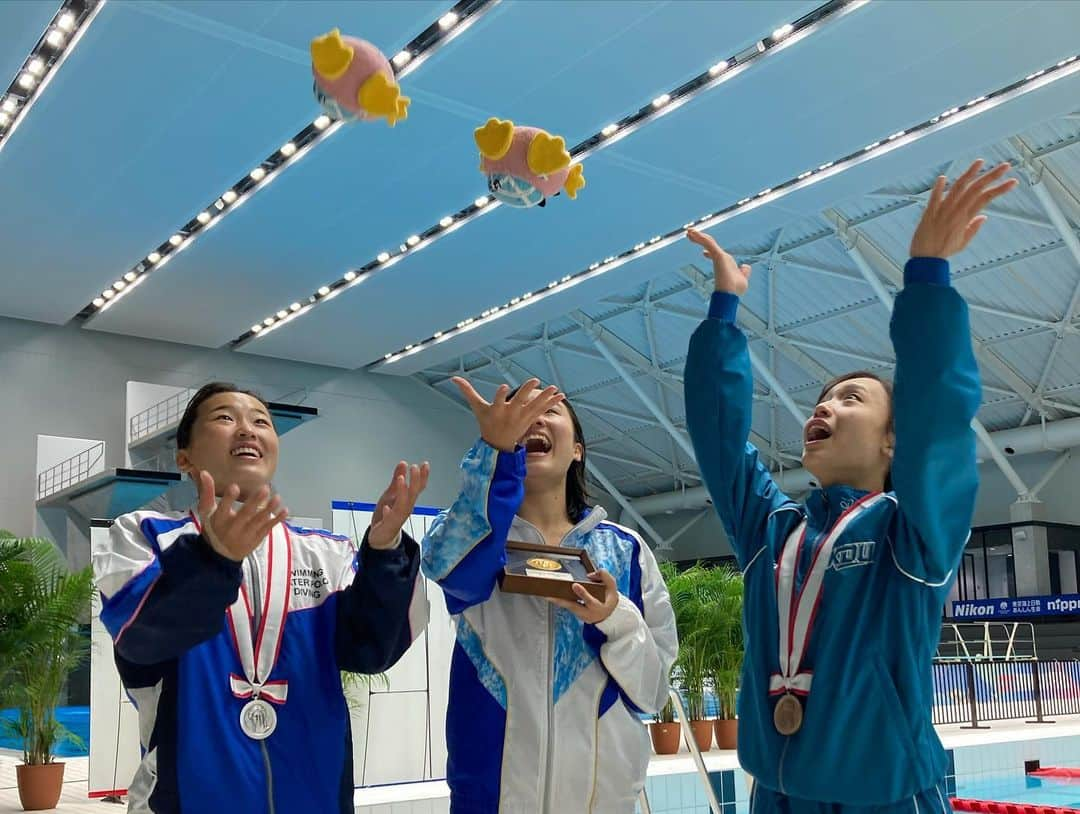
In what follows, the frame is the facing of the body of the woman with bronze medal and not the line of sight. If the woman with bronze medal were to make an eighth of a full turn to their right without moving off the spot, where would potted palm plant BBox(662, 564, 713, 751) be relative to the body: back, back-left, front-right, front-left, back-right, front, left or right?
right

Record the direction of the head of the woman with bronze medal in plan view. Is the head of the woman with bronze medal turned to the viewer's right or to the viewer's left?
to the viewer's left

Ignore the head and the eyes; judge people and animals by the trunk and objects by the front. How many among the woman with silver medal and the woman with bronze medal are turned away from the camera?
0

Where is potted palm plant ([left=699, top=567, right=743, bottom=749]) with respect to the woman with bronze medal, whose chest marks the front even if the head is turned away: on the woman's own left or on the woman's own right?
on the woman's own right

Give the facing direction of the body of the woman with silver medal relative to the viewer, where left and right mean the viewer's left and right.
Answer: facing the viewer and to the right of the viewer

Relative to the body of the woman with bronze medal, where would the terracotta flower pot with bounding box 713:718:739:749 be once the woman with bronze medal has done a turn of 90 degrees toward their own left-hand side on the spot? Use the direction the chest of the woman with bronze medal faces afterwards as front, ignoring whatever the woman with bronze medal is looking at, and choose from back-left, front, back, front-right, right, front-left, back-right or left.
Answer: back-left

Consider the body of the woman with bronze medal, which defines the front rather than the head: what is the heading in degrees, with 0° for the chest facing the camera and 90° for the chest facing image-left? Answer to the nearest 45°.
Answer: approximately 45°

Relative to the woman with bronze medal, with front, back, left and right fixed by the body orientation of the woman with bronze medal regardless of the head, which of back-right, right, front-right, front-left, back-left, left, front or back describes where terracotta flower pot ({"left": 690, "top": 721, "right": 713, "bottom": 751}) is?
back-right

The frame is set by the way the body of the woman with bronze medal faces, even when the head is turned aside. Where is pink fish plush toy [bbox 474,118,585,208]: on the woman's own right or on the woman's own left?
on the woman's own right
